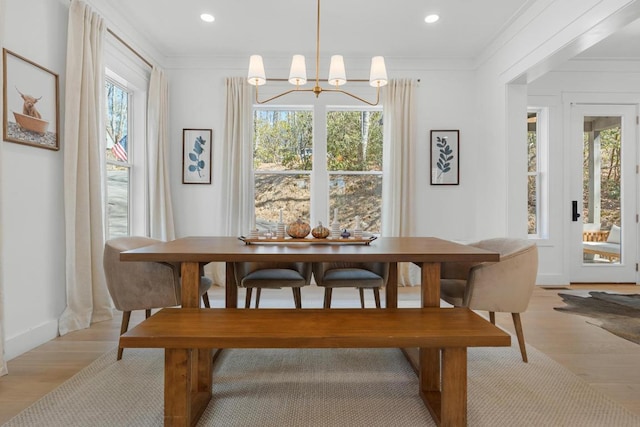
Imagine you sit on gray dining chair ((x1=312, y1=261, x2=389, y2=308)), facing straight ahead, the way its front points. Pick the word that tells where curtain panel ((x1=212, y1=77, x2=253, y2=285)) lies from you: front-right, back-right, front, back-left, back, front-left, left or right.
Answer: back-right

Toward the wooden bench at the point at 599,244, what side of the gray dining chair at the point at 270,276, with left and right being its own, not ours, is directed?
left

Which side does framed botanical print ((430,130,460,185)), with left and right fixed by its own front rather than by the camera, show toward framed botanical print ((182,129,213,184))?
right

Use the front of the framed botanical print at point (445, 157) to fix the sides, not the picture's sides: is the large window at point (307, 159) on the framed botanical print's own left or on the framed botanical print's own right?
on the framed botanical print's own right

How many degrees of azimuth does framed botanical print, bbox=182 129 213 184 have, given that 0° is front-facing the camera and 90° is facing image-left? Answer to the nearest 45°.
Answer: approximately 0°

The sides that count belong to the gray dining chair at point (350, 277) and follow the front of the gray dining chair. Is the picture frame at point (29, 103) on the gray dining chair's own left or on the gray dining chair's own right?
on the gray dining chair's own right
